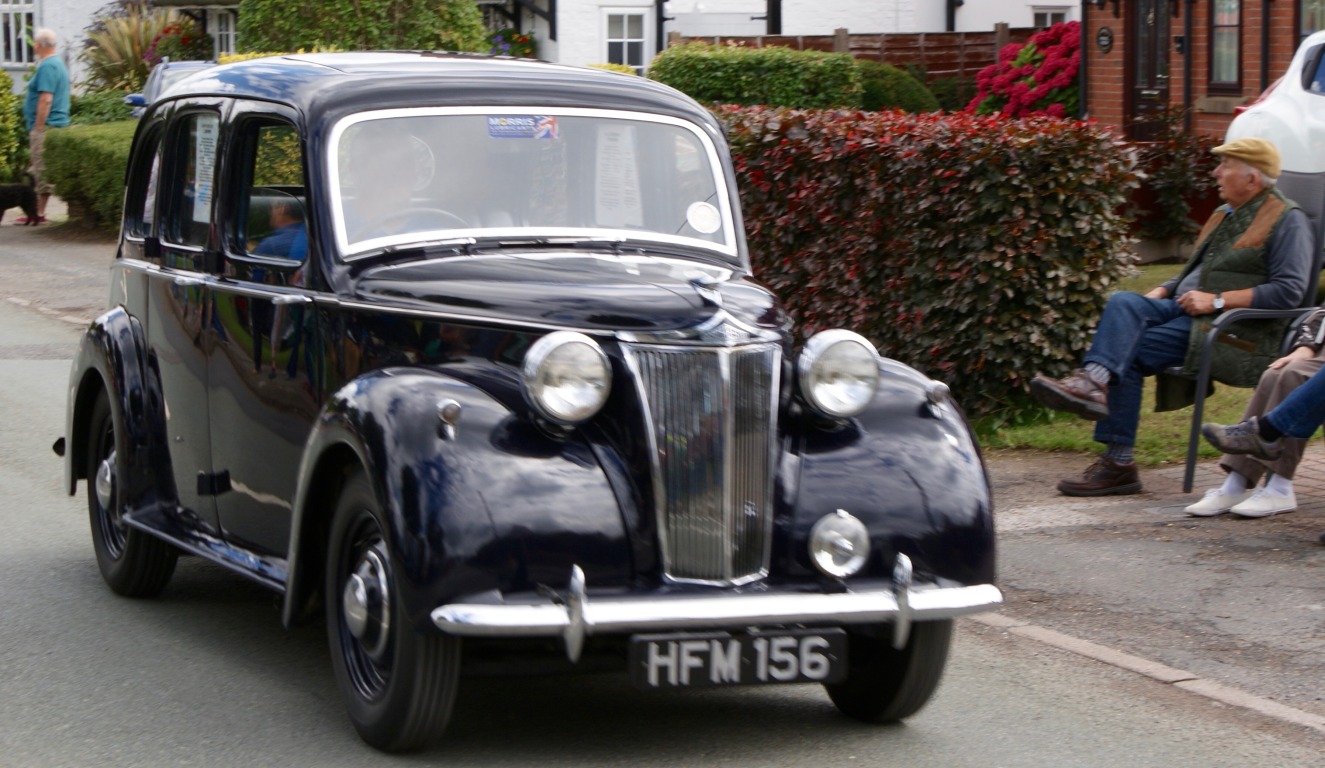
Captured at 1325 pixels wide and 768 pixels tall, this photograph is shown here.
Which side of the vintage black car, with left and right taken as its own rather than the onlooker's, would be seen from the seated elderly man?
left

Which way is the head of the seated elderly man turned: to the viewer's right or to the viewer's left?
to the viewer's left

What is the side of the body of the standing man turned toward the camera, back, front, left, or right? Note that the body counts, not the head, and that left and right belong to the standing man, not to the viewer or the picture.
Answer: left

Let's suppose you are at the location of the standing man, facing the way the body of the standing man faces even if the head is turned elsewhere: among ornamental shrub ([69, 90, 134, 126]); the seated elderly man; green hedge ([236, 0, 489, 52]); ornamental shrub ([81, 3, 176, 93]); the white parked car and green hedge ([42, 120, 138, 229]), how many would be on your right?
2

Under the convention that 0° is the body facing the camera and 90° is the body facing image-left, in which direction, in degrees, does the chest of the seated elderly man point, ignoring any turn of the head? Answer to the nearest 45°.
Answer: approximately 90°

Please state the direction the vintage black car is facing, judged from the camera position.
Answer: facing the viewer and to the right of the viewer

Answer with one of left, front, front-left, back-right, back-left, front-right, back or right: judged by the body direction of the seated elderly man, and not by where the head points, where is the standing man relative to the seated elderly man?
front-right
